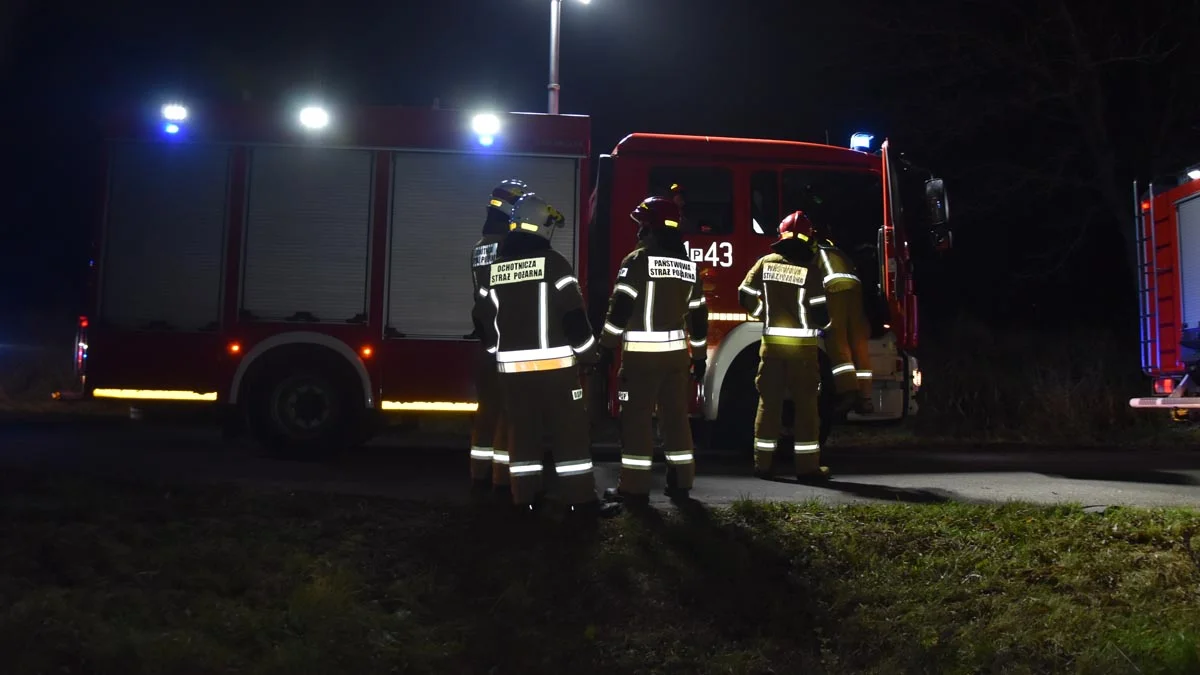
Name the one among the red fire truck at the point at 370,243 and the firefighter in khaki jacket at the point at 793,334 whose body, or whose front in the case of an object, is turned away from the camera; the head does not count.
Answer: the firefighter in khaki jacket

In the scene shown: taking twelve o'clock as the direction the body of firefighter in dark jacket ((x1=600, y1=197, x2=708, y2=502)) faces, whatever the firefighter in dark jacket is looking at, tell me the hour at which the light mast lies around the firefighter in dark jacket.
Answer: The light mast is roughly at 1 o'clock from the firefighter in dark jacket.

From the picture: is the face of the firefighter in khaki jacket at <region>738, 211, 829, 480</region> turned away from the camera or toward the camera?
away from the camera

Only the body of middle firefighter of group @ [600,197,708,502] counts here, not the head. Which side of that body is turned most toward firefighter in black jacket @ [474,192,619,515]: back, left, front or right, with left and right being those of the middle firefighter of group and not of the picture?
left

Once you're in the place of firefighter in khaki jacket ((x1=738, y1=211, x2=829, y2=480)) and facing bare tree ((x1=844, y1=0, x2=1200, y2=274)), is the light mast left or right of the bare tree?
left

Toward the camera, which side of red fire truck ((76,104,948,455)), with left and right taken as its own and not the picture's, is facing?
right

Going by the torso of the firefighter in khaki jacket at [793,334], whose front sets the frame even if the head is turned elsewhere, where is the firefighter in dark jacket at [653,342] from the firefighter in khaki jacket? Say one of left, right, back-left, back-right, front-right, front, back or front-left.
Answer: back-left

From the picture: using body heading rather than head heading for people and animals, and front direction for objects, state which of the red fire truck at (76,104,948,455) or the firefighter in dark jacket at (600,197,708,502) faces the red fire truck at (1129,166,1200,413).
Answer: the red fire truck at (76,104,948,455)

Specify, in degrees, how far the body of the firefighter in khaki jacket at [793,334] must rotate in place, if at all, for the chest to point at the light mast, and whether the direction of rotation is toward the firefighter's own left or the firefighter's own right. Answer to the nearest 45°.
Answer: approximately 45° to the firefighter's own left

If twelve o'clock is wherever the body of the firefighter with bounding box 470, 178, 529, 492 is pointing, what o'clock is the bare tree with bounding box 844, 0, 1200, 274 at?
The bare tree is roughly at 12 o'clock from the firefighter.

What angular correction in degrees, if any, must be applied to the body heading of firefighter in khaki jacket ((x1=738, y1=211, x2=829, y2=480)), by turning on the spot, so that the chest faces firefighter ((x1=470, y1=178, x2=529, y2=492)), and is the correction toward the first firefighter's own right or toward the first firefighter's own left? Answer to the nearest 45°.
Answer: approximately 135° to the first firefighter's own left

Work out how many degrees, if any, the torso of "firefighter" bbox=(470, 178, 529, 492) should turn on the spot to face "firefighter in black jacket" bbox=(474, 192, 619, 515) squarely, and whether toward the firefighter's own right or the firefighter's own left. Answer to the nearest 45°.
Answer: approximately 135° to the firefighter's own right

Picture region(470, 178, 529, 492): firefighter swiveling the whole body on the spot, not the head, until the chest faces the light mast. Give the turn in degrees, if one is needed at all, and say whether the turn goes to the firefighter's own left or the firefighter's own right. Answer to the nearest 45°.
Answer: approximately 45° to the firefighter's own left

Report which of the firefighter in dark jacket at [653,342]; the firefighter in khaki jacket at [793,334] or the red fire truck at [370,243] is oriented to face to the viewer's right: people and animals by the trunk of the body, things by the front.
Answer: the red fire truck
